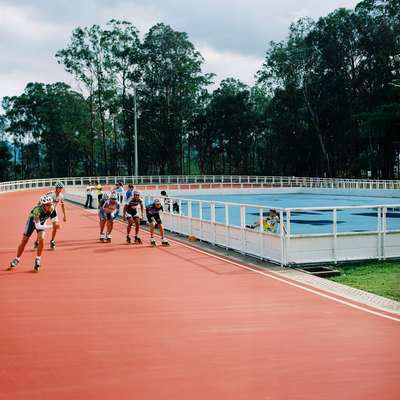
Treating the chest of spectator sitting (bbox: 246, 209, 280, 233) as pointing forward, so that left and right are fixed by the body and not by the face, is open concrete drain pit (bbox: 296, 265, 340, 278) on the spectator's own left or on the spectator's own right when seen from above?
on the spectator's own left
